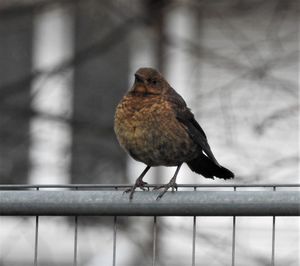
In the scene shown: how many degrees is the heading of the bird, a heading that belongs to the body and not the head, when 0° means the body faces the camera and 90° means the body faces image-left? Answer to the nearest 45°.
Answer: approximately 45°
